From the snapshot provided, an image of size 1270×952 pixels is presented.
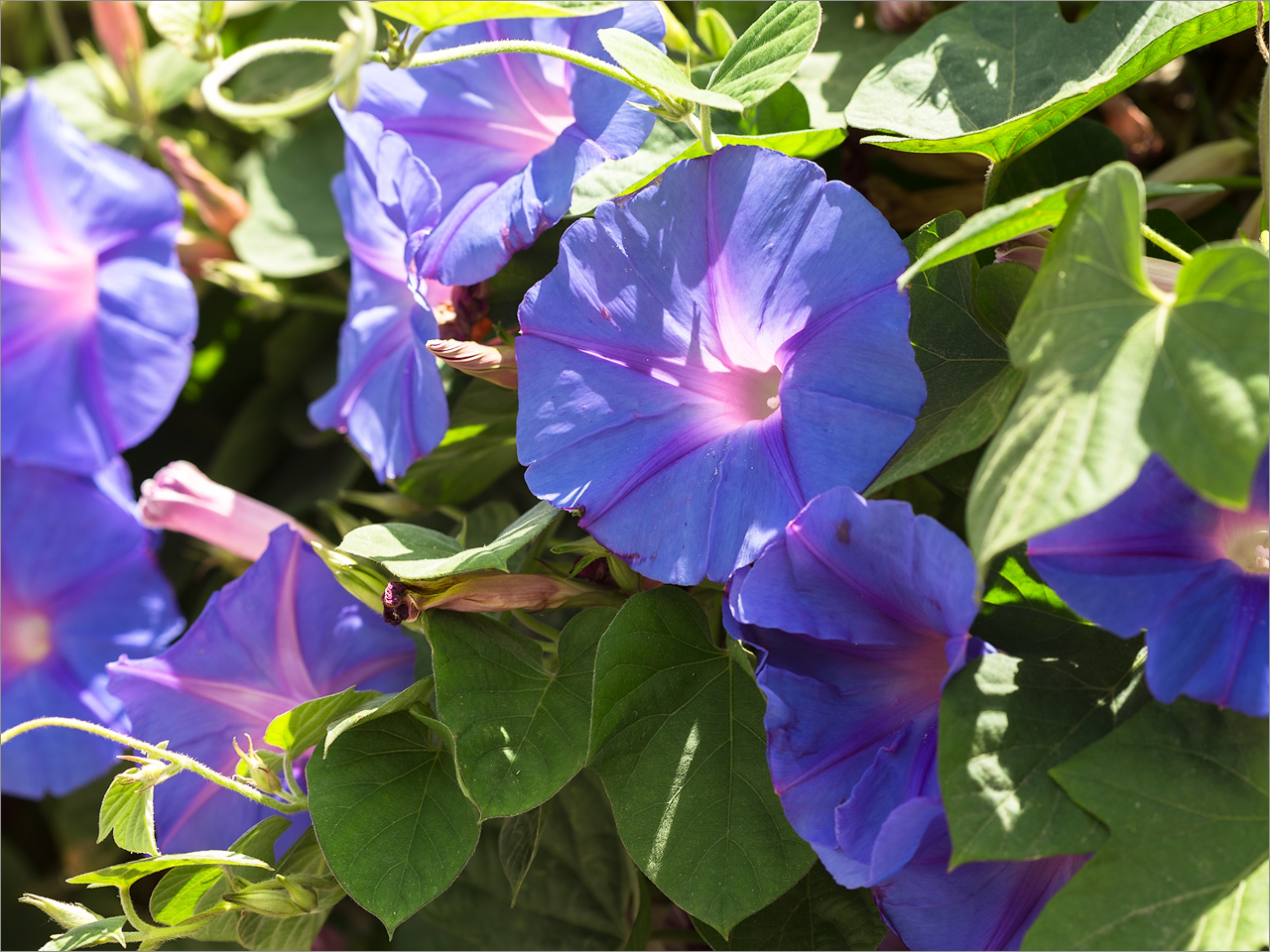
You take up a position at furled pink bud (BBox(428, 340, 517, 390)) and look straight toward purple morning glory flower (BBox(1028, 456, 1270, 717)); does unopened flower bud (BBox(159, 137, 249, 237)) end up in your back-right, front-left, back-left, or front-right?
back-left

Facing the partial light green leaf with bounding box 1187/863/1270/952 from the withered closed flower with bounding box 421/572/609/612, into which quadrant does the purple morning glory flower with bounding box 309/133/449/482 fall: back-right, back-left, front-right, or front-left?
back-left

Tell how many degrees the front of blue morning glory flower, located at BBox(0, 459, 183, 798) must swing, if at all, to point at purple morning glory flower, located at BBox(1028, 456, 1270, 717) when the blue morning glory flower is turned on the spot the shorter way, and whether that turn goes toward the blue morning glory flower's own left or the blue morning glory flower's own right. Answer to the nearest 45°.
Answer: approximately 45° to the blue morning glory flower's own left

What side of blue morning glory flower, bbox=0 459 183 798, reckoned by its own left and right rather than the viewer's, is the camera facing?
front
